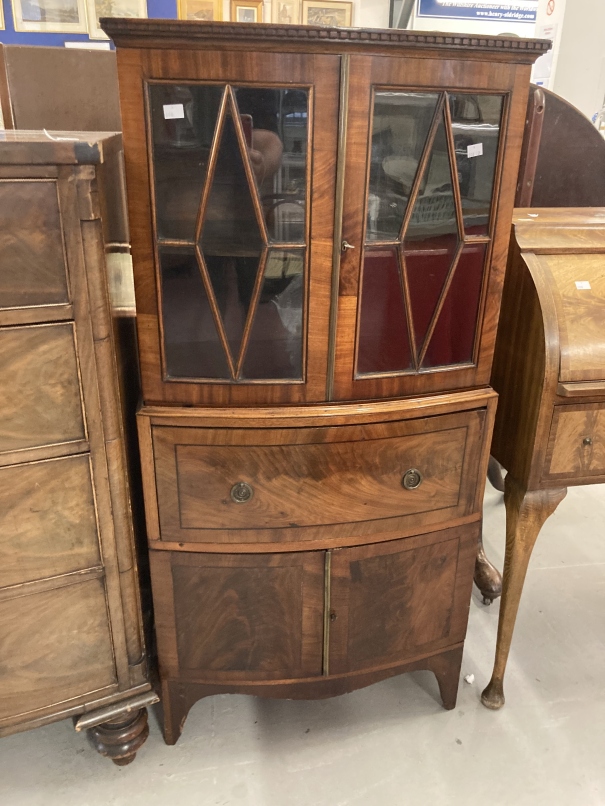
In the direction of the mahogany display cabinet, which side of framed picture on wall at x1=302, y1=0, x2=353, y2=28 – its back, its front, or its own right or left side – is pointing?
front

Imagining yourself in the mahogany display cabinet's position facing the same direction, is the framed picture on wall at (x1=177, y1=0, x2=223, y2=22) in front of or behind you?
behind

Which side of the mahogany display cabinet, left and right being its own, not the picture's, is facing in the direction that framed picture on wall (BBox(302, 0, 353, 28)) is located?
back
